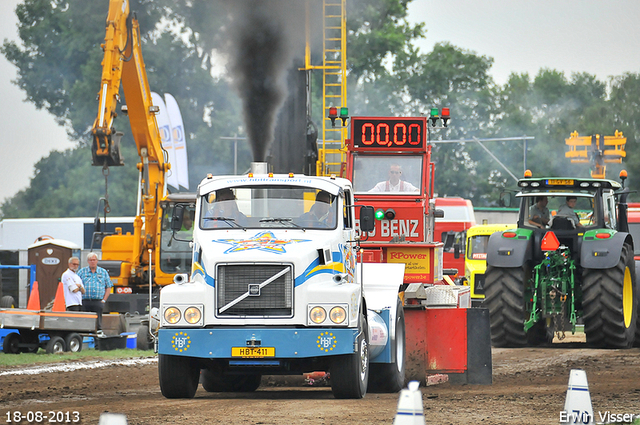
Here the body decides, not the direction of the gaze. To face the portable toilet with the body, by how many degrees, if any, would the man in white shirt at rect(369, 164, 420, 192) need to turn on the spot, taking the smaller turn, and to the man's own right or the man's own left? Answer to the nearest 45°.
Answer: approximately 135° to the man's own right

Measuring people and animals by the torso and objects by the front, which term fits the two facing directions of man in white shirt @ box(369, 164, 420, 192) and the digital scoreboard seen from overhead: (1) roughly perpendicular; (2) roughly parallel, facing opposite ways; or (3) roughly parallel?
roughly parallel

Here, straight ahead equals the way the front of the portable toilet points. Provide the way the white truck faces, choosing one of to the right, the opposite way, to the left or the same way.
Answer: the same way

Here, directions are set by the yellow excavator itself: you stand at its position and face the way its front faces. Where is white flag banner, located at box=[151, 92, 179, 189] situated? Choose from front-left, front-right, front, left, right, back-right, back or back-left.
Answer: back-right

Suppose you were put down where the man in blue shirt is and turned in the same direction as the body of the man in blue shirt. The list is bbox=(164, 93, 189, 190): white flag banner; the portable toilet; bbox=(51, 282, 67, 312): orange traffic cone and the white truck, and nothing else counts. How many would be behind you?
2

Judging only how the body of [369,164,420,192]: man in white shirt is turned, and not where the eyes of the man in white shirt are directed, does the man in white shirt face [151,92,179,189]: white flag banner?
no

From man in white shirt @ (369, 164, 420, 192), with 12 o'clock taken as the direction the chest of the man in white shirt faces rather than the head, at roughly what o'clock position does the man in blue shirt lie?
The man in blue shirt is roughly at 4 o'clock from the man in white shirt.

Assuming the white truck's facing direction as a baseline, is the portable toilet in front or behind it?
behind

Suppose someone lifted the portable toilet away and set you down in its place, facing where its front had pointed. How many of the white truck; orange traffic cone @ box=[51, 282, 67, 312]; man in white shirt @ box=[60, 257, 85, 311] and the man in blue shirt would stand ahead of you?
4

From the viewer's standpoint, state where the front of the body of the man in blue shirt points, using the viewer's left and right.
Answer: facing the viewer

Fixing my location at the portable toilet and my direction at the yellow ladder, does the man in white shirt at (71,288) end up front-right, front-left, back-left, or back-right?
front-right

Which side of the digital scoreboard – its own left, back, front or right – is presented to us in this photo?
front

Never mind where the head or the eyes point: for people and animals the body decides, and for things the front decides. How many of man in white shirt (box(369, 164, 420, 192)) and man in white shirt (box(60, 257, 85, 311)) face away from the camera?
0

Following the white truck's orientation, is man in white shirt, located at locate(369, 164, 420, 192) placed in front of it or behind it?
behind
